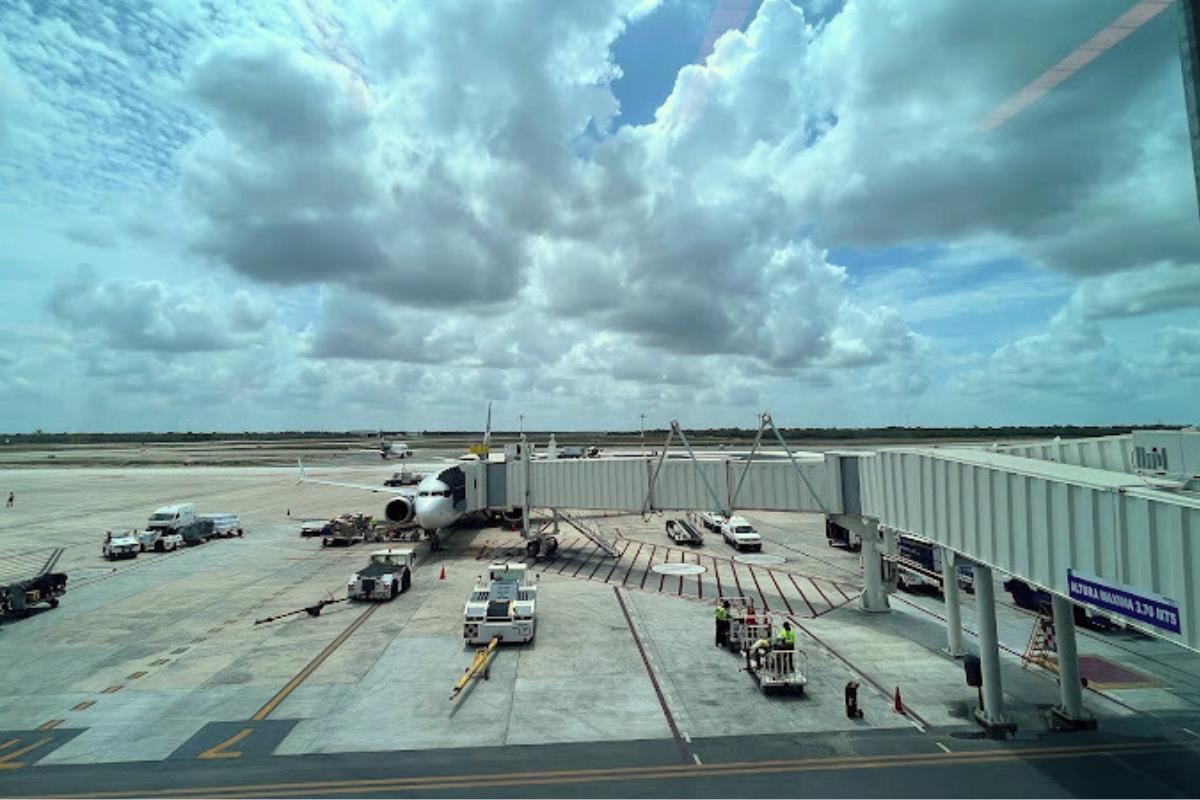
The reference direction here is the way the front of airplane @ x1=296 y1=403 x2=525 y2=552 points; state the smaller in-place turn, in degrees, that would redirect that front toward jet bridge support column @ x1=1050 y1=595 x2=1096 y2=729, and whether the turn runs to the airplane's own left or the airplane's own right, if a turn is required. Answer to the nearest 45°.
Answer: approximately 45° to the airplane's own left

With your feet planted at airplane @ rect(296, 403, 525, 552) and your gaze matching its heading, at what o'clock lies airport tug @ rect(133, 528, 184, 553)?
The airport tug is roughly at 2 o'clock from the airplane.

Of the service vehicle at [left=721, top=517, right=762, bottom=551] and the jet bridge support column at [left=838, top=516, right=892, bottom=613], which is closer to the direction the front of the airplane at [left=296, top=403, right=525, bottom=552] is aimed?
the jet bridge support column

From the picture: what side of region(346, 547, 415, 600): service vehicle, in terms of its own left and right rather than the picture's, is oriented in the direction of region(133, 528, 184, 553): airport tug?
right

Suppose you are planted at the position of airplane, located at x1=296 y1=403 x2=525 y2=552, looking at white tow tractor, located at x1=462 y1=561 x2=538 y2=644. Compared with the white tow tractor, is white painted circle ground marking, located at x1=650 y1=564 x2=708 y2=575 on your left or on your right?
left

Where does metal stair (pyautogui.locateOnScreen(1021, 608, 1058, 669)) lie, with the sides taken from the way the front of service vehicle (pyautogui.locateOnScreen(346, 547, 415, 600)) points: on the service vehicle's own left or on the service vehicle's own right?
on the service vehicle's own left

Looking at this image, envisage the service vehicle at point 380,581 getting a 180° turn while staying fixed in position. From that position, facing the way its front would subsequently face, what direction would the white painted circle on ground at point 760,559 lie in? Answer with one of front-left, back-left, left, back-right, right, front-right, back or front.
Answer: front-right

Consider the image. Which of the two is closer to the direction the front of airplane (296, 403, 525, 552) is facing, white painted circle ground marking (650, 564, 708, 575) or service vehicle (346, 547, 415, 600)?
the service vehicle

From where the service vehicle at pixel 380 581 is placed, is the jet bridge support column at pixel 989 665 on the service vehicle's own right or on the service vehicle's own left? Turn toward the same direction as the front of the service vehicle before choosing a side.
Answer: on the service vehicle's own left

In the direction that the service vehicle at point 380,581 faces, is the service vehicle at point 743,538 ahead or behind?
behind

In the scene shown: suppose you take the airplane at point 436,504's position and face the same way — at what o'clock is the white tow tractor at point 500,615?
The white tow tractor is roughly at 12 o'clock from the airplane.

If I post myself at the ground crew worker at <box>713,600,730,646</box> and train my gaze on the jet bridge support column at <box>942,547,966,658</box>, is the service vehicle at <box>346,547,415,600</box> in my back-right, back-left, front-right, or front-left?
back-left

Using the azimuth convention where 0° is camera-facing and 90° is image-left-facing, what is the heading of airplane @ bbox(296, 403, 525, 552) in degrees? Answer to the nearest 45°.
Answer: approximately 0°

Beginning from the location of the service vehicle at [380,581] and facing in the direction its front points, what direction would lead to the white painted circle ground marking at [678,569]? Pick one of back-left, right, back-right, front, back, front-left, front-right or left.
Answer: back-left

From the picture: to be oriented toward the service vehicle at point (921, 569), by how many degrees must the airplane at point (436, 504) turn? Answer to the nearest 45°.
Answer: approximately 45° to its left
